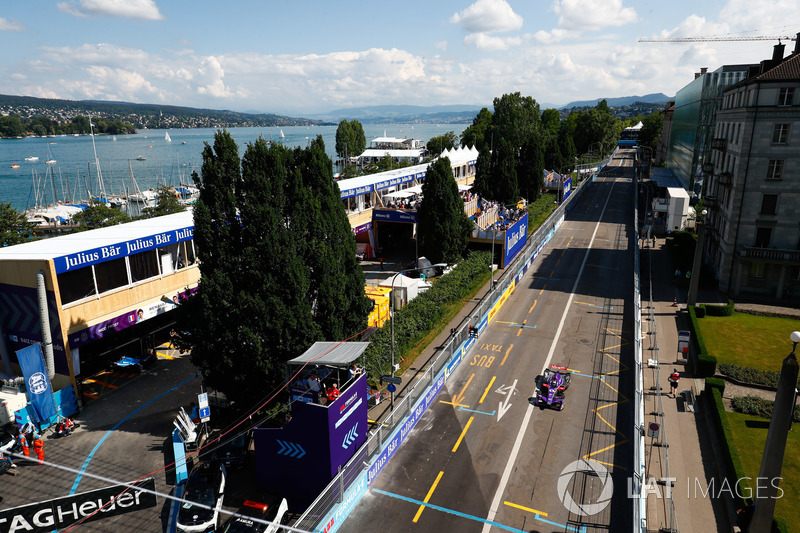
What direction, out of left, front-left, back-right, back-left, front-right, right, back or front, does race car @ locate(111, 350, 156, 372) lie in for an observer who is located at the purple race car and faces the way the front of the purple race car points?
right

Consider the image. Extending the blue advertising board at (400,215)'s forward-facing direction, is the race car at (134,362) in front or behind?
in front

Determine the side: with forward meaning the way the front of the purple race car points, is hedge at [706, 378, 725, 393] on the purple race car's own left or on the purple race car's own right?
on the purple race car's own left

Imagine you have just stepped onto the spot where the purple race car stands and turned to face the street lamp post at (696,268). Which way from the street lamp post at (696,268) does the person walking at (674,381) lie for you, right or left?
right

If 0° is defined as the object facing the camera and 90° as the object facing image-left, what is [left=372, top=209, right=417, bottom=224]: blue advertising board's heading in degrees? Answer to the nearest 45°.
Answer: approximately 0°

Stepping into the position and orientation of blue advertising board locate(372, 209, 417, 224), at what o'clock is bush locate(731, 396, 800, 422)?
The bush is roughly at 11 o'clock from the blue advertising board.

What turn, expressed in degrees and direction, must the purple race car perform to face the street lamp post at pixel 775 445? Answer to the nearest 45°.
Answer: approximately 45° to its left

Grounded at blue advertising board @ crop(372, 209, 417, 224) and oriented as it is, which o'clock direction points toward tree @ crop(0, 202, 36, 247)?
The tree is roughly at 3 o'clock from the blue advertising board.

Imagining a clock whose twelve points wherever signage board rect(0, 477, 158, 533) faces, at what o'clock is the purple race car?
The purple race car is roughly at 9 o'clock from the signage board.

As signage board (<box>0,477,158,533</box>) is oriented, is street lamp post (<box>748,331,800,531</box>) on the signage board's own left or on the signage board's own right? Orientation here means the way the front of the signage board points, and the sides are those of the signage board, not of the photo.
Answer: on the signage board's own left

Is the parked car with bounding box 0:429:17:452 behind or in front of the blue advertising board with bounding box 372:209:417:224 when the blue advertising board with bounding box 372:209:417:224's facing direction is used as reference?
in front
